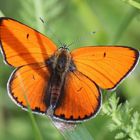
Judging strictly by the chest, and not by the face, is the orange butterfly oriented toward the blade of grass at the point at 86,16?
yes

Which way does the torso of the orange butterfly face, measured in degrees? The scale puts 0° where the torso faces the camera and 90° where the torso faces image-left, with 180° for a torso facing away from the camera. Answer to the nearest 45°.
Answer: approximately 180°

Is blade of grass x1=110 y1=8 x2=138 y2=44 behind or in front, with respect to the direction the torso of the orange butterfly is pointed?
in front
